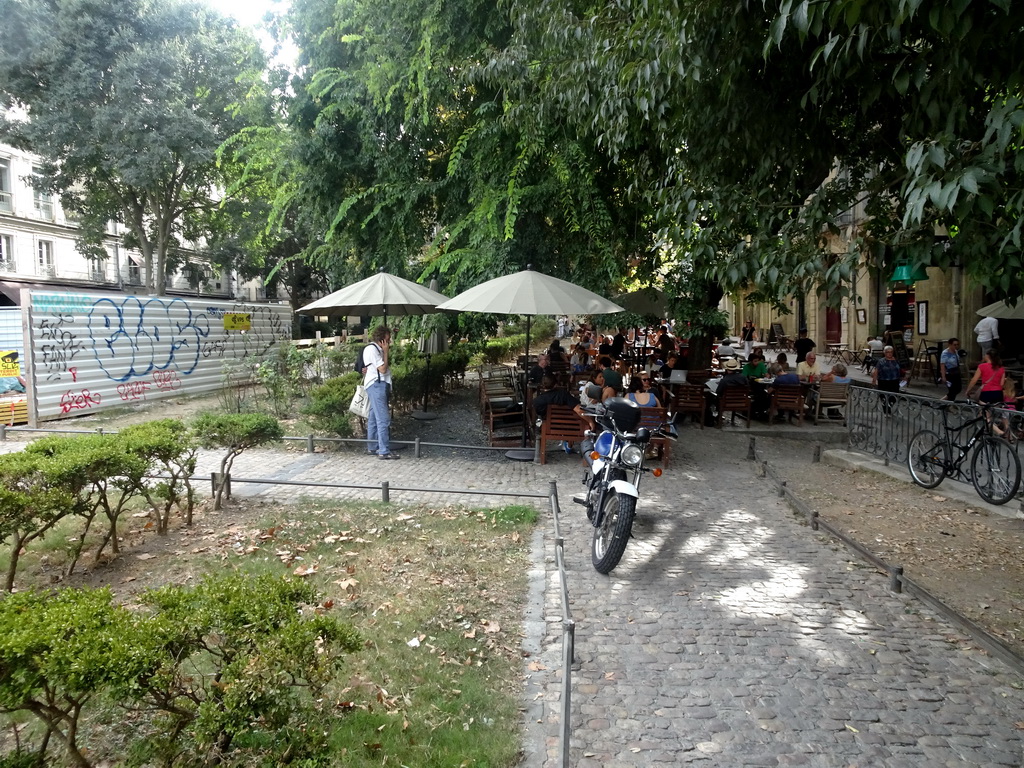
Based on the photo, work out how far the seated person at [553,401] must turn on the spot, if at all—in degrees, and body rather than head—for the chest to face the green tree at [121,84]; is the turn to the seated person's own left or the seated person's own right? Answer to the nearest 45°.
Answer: approximately 45° to the seated person's own left

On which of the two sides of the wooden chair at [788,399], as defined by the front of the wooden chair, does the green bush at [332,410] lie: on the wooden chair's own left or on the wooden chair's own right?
on the wooden chair's own left

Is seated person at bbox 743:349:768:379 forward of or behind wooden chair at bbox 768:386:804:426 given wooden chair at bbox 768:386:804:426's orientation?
forward

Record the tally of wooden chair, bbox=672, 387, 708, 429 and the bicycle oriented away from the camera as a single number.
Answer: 1

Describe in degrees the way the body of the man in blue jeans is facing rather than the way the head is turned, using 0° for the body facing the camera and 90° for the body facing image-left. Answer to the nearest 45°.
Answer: approximately 270°

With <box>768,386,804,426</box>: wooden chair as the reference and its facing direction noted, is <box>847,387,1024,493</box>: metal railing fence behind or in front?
behind

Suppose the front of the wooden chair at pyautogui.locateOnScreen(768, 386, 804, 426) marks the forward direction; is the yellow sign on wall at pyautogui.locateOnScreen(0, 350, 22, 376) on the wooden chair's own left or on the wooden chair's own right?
on the wooden chair's own left

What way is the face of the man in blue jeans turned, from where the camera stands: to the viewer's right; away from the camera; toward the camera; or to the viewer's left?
to the viewer's right

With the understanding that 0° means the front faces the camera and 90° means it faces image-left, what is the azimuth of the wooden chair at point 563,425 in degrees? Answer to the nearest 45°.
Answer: approximately 180°

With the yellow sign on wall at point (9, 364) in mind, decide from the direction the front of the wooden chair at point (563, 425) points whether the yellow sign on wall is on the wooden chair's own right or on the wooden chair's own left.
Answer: on the wooden chair's own left

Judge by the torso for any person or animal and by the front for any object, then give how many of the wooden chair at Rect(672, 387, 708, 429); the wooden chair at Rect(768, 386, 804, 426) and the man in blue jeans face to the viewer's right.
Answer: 1

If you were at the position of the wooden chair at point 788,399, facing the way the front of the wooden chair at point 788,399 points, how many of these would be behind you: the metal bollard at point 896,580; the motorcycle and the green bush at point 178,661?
3

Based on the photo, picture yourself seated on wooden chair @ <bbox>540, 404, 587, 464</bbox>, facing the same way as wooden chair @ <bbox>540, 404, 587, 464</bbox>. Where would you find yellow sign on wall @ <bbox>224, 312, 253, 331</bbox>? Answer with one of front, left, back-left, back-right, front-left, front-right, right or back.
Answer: front-left

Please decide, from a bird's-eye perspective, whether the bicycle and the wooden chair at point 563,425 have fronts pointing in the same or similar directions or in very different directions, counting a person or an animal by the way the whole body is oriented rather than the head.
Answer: very different directions

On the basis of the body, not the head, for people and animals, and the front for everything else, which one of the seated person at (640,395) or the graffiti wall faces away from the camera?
the seated person

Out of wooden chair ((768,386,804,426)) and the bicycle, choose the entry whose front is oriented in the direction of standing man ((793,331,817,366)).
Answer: the wooden chair

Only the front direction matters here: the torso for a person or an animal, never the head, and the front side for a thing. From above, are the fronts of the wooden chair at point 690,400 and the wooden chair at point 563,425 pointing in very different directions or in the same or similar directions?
same or similar directions
